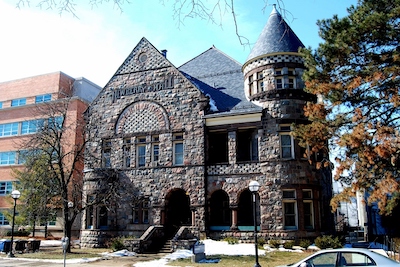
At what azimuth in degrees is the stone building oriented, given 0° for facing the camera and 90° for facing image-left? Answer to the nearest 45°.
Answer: approximately 0°

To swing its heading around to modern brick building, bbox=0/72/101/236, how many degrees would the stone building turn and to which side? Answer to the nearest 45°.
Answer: approximately 135° to its right

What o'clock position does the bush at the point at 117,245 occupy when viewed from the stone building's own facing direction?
The bush is roughly at 2 o'clock from the stone building.

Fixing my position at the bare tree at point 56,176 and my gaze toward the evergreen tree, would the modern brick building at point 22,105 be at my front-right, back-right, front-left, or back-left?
back-left

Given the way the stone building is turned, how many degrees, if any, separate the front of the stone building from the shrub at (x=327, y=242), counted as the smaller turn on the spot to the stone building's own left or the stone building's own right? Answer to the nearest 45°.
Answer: approximately 45° to the stone building's own left

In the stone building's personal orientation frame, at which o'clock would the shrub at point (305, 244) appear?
The shrub is roughly at 10 o'clock from the stone building.

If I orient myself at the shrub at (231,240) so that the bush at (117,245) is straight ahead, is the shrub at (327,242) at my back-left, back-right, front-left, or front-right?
back-left

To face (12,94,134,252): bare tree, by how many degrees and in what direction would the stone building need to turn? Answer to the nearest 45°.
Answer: approximately 90° to its right

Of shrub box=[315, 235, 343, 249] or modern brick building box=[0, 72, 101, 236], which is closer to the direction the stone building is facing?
the shrub
